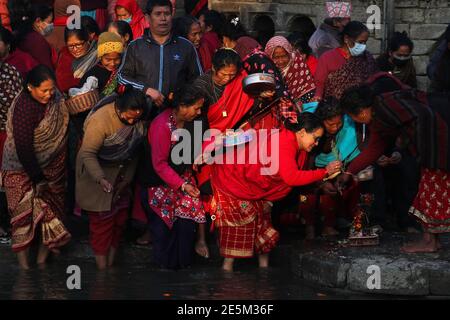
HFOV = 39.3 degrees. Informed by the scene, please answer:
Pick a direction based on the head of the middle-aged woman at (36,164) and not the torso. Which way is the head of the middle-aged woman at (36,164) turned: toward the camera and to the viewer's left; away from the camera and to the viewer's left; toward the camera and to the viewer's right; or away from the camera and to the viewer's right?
toward the camera and to the viewer's right

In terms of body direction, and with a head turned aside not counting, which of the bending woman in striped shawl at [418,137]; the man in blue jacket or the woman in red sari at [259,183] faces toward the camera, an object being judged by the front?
the man in blue jacket

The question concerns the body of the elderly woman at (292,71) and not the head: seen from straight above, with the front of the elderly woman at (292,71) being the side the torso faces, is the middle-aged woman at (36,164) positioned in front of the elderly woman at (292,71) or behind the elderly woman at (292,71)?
in front

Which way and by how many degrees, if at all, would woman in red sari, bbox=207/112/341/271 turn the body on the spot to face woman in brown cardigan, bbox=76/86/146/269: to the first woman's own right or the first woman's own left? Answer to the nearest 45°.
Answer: approximately 180°

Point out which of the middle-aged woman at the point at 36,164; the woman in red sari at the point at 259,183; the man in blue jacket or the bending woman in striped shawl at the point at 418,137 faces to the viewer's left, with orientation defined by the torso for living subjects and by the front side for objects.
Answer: the bending woman in striped shawl at the point at 418,137

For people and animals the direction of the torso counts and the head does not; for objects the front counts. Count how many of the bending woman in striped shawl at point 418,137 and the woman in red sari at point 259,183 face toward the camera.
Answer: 0

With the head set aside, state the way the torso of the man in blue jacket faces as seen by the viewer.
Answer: toward the camera

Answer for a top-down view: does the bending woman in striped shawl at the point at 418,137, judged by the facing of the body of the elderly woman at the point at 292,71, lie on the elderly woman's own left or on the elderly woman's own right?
on the elderly woman's own left

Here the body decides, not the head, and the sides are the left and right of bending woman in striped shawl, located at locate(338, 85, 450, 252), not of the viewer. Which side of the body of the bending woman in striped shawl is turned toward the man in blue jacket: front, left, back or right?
front

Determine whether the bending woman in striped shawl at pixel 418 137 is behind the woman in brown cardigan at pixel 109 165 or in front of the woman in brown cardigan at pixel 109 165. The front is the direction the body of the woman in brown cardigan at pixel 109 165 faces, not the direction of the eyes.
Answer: in front

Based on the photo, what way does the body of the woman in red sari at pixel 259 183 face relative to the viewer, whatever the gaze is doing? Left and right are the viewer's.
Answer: facing to the right of the viewer

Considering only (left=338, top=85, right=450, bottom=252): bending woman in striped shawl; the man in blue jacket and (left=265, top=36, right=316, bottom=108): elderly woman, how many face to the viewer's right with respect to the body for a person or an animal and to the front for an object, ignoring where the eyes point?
0

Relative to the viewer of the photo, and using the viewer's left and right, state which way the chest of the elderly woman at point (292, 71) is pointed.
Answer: facing the viewer and to the left of the viewer
